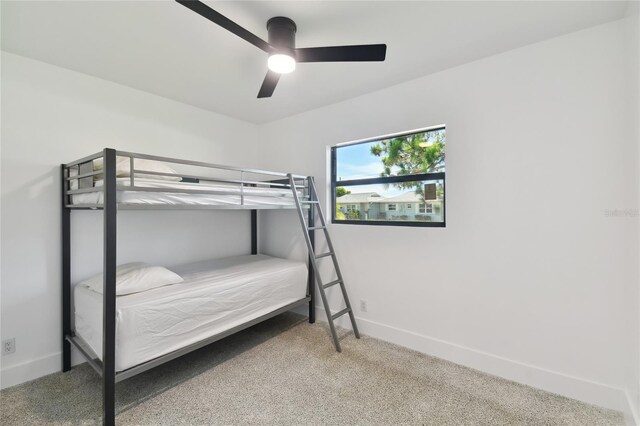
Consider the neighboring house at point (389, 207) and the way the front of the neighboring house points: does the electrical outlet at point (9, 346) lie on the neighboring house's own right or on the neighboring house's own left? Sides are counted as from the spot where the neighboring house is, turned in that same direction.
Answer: on the neighboring house's own right

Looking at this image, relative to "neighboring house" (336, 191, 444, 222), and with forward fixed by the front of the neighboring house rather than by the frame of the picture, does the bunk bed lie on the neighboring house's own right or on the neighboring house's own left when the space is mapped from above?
on the neighboring house's own right

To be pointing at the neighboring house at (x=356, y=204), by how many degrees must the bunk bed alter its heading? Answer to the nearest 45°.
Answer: approximately 45° to its left

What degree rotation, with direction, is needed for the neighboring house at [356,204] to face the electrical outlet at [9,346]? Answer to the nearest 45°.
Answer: approximately 45° to its right
